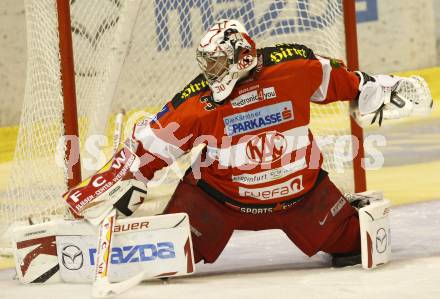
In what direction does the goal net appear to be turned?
toward the camera

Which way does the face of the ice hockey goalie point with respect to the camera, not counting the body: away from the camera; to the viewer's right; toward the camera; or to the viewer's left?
to the viewer's left

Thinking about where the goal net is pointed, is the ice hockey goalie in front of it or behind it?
in front
